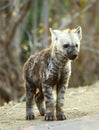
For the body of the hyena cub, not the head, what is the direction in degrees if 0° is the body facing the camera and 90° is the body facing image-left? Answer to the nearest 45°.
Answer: approximately 315°
